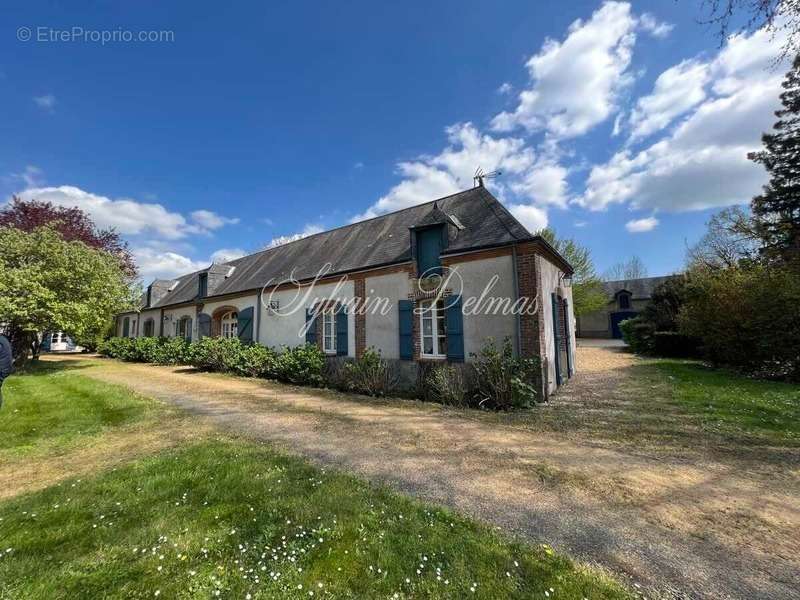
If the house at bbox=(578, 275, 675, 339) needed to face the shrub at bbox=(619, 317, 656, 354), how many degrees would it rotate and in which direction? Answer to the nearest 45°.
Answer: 0° — it already faces it

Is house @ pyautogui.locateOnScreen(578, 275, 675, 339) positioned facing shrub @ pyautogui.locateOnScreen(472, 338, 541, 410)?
yes

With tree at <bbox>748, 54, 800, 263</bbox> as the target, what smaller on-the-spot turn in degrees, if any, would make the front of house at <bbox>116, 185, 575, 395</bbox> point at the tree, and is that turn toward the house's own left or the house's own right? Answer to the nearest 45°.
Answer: approximately 135° to the house's own left

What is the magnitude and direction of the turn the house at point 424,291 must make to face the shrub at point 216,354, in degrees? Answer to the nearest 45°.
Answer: approximately 90° to its right

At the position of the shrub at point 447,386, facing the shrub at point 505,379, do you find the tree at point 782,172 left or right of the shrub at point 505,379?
left

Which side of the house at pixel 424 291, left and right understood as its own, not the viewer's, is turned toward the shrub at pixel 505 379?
left

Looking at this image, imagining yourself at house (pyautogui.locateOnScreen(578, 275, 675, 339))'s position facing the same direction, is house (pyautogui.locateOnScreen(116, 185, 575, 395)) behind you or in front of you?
in front

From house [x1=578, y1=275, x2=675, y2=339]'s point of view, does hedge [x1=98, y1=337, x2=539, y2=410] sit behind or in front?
in front

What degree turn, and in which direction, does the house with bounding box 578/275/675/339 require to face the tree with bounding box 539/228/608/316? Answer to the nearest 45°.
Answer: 0° — it already faces it

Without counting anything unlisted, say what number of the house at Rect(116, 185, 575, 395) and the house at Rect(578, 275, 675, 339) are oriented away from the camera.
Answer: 0

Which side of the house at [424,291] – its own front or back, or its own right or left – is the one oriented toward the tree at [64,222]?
right

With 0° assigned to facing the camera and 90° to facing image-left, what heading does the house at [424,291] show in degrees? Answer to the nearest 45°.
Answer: approximately 45°

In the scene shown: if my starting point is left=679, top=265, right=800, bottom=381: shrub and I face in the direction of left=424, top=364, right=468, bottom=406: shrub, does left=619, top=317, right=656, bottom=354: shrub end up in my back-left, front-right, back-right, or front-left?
back-right

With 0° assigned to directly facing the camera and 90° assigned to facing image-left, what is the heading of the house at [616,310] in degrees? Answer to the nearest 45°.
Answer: approximately 0°

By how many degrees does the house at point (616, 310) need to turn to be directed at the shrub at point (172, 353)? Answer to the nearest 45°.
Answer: approximately 45° to its right

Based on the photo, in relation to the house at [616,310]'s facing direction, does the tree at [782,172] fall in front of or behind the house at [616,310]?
in front

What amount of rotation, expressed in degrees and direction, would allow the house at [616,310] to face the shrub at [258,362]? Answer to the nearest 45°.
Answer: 0° — it already faces it
